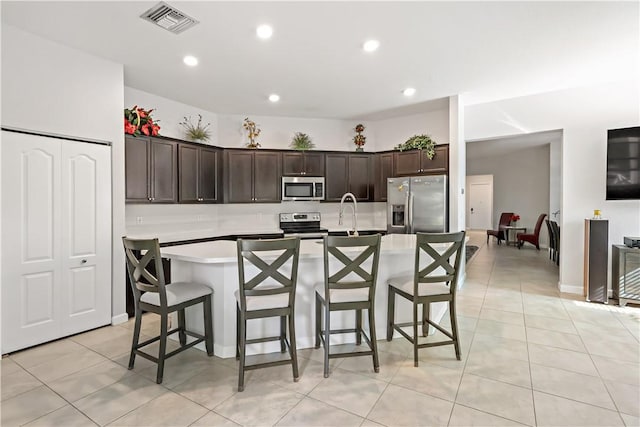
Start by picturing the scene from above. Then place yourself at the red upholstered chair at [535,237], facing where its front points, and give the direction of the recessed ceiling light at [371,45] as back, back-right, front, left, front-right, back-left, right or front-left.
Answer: left

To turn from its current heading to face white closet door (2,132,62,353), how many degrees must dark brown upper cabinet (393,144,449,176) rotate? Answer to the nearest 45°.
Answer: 0° — it already faces it

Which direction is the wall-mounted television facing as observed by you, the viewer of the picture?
facing the viewer and to the left of the viewer

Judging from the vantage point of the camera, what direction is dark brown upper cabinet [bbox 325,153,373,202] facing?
facing the viewer

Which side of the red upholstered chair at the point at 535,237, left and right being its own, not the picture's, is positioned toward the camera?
left

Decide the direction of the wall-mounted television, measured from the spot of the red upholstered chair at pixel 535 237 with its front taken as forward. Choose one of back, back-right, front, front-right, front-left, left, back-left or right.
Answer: left

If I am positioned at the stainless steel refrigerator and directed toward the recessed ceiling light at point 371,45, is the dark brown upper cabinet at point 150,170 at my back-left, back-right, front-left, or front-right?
front-right

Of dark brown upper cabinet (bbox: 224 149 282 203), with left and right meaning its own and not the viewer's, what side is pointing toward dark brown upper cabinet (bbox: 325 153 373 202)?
left

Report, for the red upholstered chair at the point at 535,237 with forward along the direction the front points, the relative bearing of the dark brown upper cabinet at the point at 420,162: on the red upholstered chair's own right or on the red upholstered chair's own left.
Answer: on the red upholstered chair's own left

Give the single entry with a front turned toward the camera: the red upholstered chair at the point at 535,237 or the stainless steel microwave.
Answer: the stainless steel microwave

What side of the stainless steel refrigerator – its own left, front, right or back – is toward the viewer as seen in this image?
front

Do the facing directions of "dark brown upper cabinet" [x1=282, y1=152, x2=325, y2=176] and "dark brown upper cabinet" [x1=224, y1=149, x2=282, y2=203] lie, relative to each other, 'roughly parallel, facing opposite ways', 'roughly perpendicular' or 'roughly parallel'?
roughly parallel

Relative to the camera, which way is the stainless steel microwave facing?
toward the camera

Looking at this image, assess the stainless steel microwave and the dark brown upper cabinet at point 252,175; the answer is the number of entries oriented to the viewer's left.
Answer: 0
